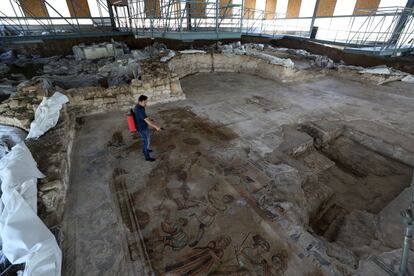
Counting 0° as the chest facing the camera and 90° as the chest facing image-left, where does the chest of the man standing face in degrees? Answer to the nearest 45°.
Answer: approximately 270°

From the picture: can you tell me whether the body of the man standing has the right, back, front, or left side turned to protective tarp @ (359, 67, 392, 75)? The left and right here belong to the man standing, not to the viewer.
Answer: front

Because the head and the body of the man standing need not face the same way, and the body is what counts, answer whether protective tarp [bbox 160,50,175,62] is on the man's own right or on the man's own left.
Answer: on the man's own left

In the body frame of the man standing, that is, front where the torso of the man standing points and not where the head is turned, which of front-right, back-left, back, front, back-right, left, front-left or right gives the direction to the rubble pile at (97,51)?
left

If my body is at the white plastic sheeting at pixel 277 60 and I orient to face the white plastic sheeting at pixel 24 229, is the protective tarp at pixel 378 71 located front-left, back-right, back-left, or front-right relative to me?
back-left

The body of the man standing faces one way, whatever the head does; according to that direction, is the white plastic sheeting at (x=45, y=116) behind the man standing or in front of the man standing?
behind

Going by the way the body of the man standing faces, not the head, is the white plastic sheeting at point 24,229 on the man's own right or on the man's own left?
on the man's own right

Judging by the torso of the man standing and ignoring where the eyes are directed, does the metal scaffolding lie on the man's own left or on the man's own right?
on the man's own left

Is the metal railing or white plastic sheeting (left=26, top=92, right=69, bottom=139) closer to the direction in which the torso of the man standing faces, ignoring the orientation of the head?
the metal railing
